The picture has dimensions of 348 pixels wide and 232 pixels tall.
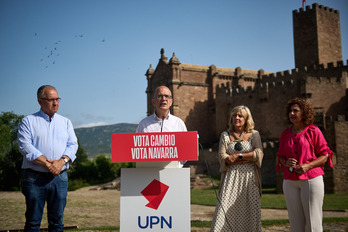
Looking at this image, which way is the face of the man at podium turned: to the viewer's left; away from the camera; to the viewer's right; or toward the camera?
toward the camera

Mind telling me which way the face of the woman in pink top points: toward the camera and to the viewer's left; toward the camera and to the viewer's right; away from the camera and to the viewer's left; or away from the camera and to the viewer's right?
toward the camera and to the viewer's left

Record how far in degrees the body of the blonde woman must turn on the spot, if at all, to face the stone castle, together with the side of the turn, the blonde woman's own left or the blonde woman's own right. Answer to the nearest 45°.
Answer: approximately 180°

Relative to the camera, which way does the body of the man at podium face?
toward the camera

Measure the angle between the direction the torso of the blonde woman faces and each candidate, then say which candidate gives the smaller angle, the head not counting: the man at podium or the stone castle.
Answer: the man at podium

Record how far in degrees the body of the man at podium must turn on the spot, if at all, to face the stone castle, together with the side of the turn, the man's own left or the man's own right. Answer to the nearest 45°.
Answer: approximately 180°

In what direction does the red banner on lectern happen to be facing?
toward the camera

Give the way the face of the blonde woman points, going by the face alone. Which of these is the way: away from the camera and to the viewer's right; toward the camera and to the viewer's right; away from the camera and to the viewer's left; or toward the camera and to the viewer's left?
toward the camera and to the viewer's left

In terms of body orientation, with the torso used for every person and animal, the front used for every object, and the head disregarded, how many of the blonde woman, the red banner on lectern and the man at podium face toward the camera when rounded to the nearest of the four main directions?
3

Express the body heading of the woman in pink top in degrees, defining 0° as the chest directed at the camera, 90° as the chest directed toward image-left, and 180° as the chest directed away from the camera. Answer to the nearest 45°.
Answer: approximately 45°

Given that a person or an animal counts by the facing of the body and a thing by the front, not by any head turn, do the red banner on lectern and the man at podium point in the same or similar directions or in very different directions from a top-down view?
same or similar directions
